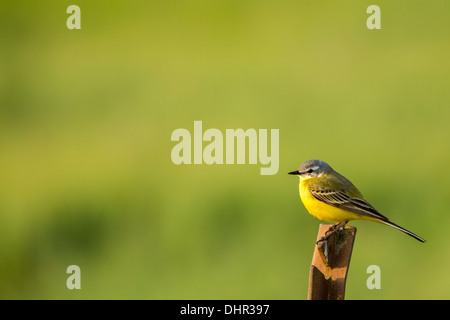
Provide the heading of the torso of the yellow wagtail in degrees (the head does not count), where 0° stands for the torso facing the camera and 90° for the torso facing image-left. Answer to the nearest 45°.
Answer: approximately 90°
